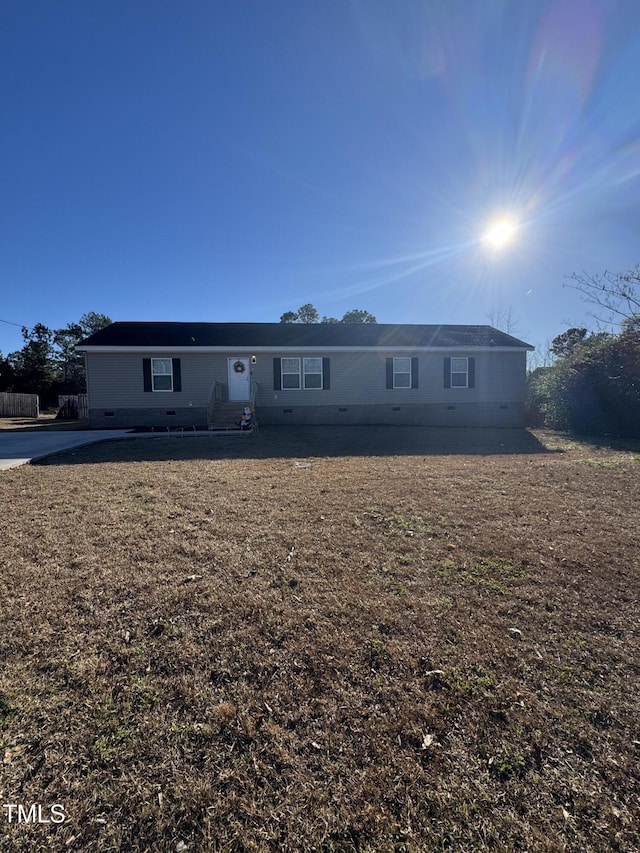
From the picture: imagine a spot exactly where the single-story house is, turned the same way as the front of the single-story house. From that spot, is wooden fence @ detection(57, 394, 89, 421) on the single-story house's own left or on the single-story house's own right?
on the single-story house's own right

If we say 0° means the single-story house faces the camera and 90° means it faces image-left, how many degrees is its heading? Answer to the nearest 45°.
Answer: approximately 0°

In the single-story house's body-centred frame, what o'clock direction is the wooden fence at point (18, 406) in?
The wooden fence is roughly at 4 o'clock from the single-story house.
